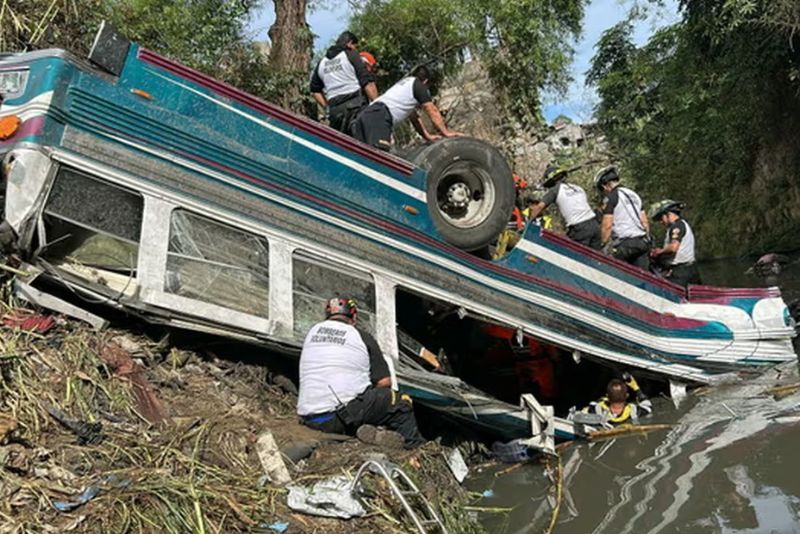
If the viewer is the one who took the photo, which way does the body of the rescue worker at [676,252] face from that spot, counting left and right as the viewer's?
facing to the left of the viewer

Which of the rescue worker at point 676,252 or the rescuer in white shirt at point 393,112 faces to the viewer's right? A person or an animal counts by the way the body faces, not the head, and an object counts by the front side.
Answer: the rescuer in white shirt

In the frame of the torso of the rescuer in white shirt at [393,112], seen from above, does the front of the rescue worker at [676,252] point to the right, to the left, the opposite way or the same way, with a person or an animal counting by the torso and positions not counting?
the opposite way

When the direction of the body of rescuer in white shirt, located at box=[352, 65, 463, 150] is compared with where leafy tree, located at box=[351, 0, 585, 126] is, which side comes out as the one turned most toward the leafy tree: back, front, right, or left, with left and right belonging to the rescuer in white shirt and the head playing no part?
left

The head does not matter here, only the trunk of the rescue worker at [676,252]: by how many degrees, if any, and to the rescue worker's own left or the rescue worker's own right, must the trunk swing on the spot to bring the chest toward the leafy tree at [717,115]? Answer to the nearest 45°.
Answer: approximately 90° to the rescue worker's own right

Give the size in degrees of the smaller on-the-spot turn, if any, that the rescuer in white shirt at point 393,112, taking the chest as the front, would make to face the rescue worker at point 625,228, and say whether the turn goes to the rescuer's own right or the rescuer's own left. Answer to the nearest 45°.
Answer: approximately 45° to the rescuer's own left

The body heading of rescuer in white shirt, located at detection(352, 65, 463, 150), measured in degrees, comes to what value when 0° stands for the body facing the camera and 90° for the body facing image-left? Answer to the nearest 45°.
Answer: approximately 270°
